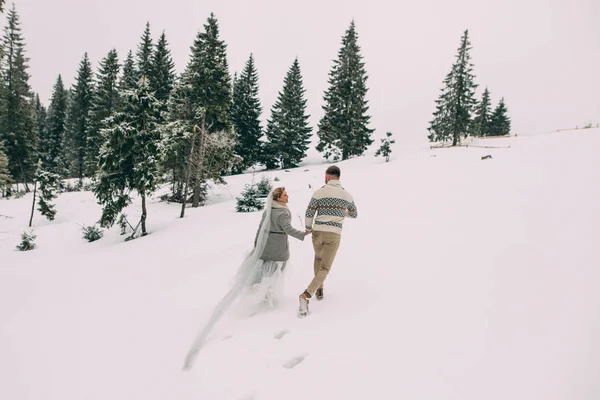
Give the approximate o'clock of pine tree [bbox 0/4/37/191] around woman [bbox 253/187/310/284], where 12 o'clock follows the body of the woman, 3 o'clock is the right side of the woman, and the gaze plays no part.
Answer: The pine tree is roughly at 9 o'clock from the woman.

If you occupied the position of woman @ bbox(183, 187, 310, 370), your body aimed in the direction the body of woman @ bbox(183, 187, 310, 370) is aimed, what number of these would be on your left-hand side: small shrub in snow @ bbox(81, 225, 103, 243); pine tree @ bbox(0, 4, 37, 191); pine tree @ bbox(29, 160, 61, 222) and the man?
3

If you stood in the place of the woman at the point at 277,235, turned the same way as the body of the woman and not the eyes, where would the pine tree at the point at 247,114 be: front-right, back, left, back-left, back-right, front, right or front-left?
front-left

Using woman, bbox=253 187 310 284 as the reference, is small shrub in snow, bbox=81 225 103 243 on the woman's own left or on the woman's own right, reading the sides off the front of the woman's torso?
on the woman's own left

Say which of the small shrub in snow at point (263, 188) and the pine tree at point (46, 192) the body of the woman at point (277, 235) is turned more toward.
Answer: the small shrub in snow

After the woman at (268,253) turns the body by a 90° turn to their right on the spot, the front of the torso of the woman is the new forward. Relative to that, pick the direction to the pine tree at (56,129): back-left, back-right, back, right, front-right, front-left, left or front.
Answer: back

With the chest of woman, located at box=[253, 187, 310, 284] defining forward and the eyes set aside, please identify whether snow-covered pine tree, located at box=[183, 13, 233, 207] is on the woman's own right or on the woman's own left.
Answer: on the woman's own left

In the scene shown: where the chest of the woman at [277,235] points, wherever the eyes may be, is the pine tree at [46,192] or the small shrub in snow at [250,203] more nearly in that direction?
the small shrub in snow

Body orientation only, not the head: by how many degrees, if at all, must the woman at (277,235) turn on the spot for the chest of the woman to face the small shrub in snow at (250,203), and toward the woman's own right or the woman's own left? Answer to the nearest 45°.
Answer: approximately 45° to the woman's own left

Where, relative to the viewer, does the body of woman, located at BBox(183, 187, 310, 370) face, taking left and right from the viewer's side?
facing away from the viewer and to the right of the viewer
